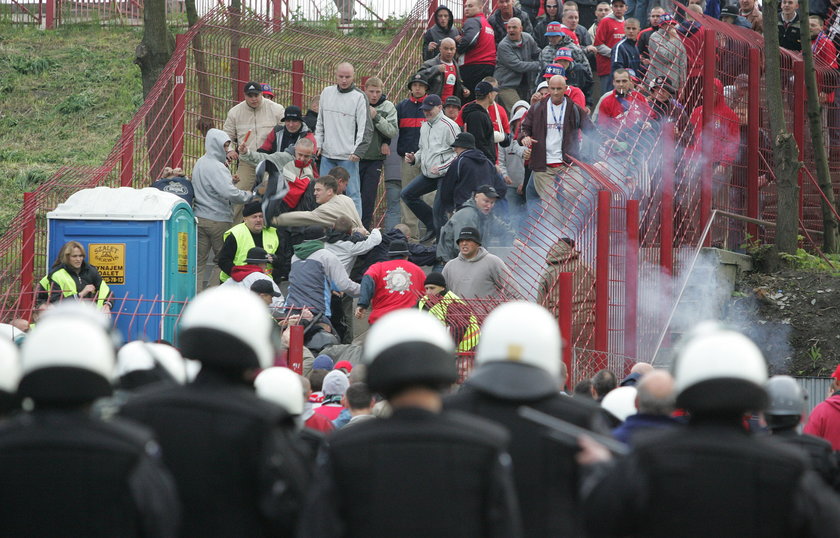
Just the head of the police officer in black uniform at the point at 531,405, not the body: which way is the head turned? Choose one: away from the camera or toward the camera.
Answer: away from the camera

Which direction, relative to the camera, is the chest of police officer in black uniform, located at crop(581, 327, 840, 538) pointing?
away from the camera

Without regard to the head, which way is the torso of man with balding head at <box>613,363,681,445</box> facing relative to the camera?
away from the camera

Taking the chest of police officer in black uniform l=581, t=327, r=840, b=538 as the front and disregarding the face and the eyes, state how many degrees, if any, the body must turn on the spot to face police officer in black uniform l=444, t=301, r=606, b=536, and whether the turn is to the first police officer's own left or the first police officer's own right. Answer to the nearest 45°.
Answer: approximately 45° to the first police officer's own left

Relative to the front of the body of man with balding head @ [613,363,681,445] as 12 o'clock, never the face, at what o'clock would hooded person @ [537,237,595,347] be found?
The hooded person is roughly at 12 o'clock from the man with balding head.

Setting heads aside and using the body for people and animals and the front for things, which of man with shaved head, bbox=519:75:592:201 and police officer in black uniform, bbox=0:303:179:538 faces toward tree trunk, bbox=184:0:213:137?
the police officer in black uniform

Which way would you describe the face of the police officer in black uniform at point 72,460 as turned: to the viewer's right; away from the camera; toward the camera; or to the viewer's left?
away from the camera

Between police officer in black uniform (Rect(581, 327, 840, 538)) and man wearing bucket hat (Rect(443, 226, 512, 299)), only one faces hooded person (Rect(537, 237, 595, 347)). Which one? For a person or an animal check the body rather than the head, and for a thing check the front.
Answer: the police officer in black uniform

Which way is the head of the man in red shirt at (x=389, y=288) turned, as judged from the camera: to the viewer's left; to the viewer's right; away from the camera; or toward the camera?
away from the camera

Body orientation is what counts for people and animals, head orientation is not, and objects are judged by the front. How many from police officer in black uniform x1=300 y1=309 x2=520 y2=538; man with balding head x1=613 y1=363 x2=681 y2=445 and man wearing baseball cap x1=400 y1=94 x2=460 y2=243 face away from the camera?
2

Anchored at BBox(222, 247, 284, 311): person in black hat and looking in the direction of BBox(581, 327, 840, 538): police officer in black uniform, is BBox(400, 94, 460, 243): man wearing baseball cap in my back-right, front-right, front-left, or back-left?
back-left

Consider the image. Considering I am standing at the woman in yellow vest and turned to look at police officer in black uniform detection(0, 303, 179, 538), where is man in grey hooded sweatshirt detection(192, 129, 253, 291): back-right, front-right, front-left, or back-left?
back-left

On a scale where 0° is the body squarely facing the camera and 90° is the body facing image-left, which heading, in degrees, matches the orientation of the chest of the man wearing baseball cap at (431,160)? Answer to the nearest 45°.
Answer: approximately 45°

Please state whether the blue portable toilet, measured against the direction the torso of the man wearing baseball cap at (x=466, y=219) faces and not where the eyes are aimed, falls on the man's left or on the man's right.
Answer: on the man's right

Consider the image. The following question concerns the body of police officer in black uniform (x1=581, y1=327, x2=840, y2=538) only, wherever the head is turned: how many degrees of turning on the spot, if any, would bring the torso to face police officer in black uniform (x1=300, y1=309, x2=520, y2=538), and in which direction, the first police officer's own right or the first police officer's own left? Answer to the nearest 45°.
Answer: approximately 90° to the first police officer's own left
